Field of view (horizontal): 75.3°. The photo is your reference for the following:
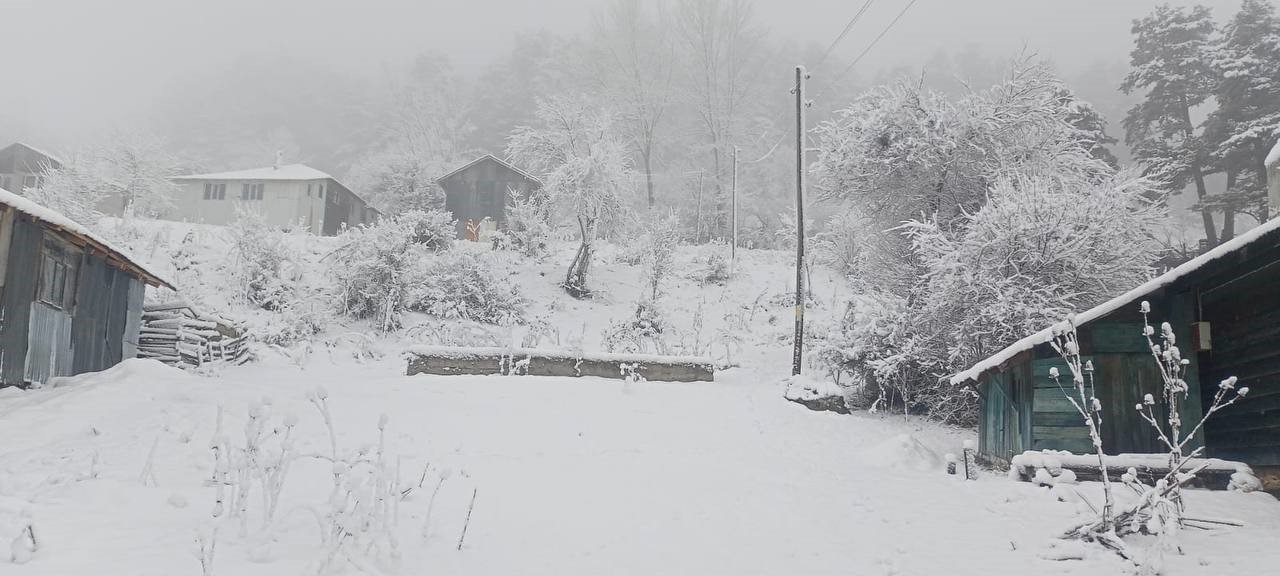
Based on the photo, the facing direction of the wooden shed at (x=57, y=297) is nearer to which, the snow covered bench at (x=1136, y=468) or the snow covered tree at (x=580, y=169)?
the snow covered bench

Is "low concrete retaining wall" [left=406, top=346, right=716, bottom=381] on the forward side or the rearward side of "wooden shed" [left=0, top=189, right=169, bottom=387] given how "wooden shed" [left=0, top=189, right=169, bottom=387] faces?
on the forward side

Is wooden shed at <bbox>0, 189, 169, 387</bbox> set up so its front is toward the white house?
no

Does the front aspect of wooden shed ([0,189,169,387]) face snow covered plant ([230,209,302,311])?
no

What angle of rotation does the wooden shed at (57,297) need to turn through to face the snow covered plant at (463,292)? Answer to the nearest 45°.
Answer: approximately 90° to its left

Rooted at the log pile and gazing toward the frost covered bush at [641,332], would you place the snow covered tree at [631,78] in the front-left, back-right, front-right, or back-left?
front-left

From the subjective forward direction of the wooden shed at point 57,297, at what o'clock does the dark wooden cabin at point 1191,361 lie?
The dark wooden cabin is roughly at 12 o'clock from the wooden shed.

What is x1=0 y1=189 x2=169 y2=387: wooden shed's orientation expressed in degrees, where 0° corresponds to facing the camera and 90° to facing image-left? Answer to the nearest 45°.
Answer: approximately 315°

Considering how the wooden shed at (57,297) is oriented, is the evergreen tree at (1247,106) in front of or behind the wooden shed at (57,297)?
in front

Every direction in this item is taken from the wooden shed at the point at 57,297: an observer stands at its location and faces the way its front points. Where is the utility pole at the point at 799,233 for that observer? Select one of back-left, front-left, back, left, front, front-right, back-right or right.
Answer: front-left

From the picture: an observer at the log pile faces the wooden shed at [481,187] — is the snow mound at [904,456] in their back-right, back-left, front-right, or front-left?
back-right

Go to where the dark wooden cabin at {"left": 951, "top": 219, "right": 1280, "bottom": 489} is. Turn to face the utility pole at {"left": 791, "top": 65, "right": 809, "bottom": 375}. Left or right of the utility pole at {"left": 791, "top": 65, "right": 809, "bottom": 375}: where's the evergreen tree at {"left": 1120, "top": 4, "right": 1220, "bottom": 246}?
right

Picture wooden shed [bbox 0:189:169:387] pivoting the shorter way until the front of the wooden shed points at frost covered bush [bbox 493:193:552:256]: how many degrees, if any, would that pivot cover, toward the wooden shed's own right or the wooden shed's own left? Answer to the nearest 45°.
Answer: approximately 90° to the wooden shed's own left

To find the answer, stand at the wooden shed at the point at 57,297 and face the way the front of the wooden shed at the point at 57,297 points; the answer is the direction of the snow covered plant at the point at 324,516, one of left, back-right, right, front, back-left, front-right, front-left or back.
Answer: front-right

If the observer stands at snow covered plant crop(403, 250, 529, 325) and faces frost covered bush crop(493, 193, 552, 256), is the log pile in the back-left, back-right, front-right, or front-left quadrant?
back-left

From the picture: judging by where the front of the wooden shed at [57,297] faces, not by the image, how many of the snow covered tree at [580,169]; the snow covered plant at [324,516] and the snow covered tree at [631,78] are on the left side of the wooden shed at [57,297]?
2

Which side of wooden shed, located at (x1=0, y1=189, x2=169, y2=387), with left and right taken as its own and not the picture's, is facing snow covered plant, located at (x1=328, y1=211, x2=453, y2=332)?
left

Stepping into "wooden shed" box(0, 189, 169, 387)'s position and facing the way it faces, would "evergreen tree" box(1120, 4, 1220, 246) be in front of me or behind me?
in front

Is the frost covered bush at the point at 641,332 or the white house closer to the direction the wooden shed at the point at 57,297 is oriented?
the frost covered bush
